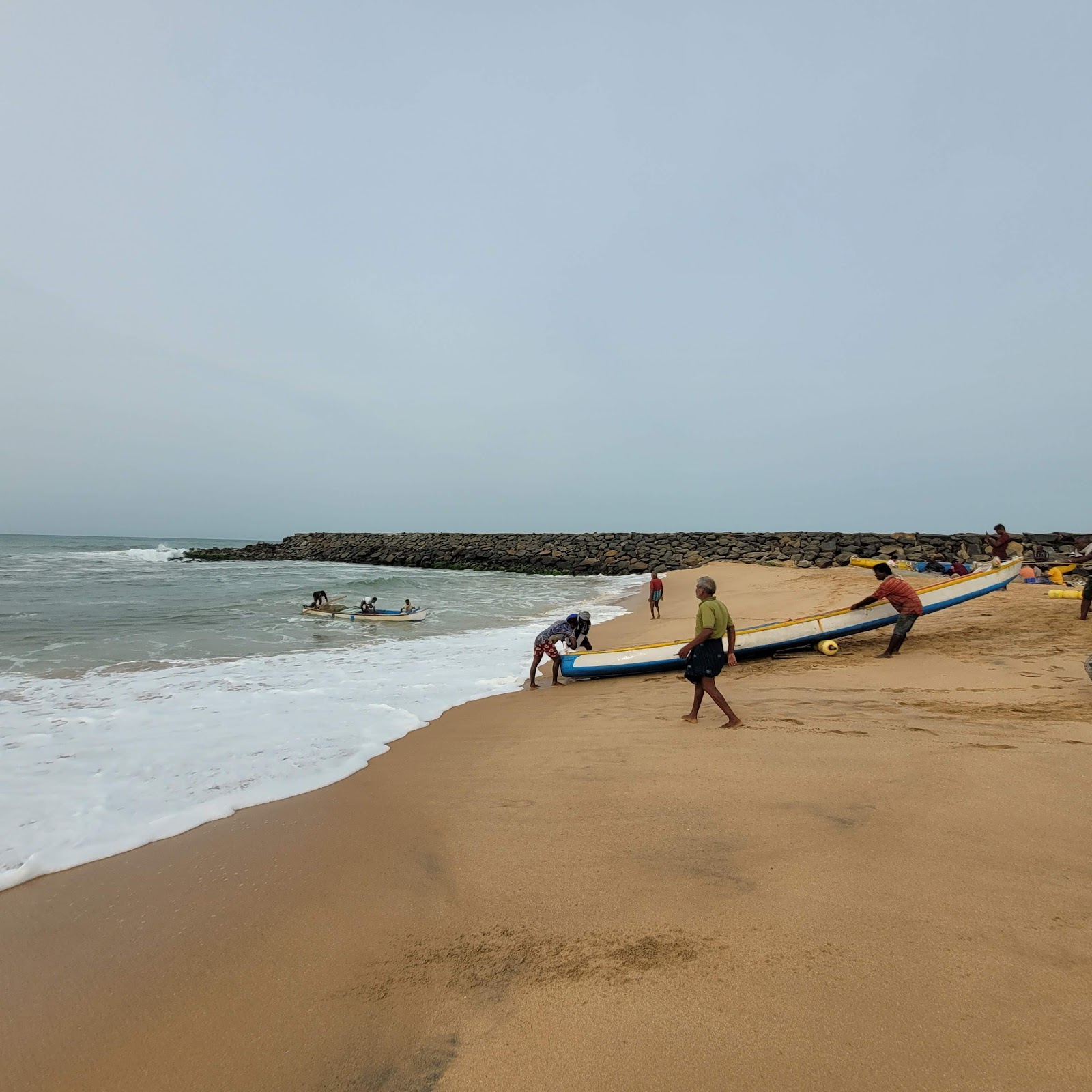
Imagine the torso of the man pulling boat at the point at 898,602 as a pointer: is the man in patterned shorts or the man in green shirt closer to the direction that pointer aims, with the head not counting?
the man in patterned shorts

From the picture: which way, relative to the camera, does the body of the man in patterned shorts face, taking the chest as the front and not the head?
to the viewer's right

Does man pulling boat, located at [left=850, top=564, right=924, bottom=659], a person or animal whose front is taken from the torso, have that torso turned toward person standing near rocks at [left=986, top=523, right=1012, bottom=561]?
no

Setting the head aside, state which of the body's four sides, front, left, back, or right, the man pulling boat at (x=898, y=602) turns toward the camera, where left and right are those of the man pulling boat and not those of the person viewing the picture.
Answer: left

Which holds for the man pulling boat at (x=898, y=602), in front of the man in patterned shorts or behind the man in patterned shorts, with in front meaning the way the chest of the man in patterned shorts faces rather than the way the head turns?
in front
